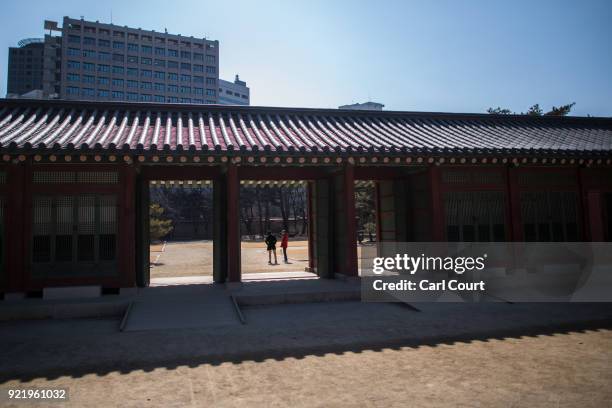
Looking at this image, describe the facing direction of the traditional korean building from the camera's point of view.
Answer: facing the viewer
